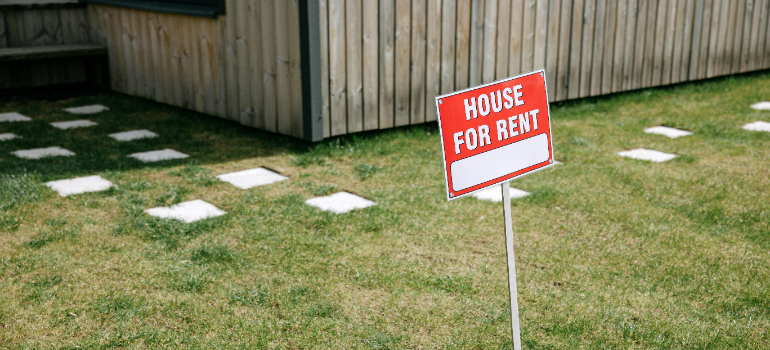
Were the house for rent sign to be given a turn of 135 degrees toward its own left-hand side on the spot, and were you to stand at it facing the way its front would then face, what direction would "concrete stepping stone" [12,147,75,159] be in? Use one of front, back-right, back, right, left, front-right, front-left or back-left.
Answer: front-left

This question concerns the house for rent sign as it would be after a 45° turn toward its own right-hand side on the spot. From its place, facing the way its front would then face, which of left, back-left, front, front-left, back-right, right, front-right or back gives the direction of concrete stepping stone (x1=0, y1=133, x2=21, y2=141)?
back-right

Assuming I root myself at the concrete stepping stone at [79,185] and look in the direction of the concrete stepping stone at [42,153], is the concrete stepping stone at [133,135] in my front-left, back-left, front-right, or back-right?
front-right

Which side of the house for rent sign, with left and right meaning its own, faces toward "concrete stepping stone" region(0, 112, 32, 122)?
back

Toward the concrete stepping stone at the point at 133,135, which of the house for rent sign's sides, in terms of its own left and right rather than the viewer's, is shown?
back

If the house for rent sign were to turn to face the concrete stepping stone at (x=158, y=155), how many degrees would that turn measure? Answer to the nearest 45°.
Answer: approximately 180°

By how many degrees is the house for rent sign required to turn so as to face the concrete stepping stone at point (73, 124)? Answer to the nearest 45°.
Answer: approximately 180°

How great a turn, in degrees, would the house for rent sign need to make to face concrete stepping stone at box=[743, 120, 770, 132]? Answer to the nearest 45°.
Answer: approximately 90° to its left

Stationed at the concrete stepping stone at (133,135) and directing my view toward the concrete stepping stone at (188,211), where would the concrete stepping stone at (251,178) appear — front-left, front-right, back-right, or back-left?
front-left
